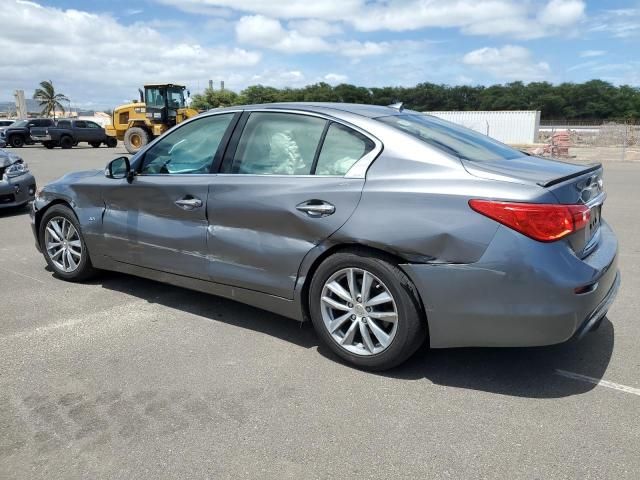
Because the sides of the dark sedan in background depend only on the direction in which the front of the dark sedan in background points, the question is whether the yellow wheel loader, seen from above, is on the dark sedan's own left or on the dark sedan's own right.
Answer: on the dark sedan's own left

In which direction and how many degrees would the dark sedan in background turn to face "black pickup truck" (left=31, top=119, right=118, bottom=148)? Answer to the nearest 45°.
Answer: approximately 135° to its left

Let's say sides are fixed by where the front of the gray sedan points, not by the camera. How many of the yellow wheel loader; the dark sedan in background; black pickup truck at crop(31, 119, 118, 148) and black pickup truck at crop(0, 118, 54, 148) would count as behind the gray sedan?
0

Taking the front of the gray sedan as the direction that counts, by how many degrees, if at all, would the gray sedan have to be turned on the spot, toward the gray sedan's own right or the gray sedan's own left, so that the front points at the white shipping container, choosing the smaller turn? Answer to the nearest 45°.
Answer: approximately 45° to the gray sedan's own right

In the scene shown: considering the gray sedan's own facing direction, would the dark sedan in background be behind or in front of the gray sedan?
in front

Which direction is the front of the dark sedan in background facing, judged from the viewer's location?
facing the viewer and to the right of the viewer

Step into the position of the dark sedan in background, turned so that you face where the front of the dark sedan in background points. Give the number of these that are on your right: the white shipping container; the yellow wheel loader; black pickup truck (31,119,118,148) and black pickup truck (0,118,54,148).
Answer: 0

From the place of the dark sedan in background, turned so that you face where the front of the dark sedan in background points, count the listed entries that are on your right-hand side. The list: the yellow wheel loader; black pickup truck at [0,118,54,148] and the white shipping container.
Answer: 0

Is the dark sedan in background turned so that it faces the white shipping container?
no

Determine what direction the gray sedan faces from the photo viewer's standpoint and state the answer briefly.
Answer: facing away from the viewer and to the left of the viewer

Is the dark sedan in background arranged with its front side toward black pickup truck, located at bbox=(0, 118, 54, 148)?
no

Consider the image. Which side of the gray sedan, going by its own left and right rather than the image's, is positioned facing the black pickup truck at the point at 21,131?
front

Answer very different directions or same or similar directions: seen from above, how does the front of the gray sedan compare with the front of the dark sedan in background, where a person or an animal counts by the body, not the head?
very different directions

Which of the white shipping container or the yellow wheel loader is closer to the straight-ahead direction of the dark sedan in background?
the white shipping container

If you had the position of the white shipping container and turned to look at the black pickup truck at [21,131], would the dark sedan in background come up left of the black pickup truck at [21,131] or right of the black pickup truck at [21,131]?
left

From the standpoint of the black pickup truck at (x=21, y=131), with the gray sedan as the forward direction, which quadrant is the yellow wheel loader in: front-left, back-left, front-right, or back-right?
front-left

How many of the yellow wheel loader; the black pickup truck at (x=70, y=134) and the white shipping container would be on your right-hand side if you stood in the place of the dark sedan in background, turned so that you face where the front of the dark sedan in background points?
0
